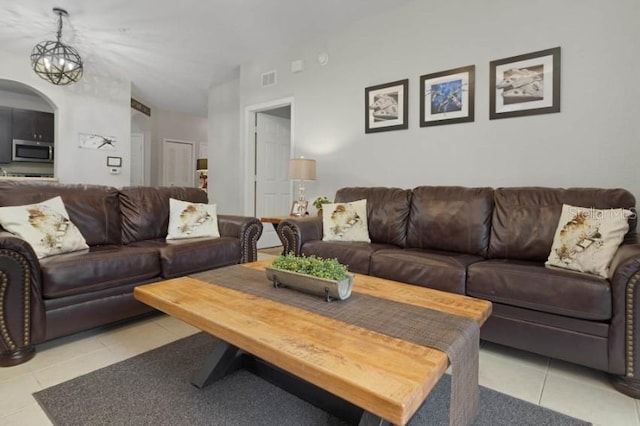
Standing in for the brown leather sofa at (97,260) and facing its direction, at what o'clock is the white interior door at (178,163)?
The white interior door is roughly at 8 o'clock from the brown leather sofa.

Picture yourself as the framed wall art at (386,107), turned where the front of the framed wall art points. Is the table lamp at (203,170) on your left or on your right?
on your right

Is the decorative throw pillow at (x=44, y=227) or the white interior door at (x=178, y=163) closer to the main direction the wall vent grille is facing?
the decorative throw pillow

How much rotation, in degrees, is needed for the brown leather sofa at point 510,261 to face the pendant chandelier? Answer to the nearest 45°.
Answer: approximately 45° to its right

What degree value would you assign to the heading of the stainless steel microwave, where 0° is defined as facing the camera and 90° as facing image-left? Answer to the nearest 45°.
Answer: approximately 0°

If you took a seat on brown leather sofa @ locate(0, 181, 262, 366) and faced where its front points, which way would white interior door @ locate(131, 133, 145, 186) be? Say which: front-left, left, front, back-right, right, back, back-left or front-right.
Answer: back-left

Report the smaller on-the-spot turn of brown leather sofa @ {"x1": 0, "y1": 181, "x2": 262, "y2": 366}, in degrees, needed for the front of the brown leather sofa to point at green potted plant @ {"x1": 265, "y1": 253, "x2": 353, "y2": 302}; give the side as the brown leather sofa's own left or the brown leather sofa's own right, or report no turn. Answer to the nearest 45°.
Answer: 0° — it already faces it

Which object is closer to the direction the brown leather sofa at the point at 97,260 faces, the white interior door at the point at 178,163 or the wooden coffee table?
the wooden coffee table

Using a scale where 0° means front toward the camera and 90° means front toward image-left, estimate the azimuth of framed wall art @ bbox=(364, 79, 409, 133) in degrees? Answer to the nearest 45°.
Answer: approximately 45°

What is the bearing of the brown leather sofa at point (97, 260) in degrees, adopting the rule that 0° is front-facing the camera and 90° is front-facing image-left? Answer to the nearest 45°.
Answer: approximately 315°

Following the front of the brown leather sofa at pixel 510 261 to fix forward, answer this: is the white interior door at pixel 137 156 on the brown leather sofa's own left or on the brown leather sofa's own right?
on the brown leather sofa's own right
